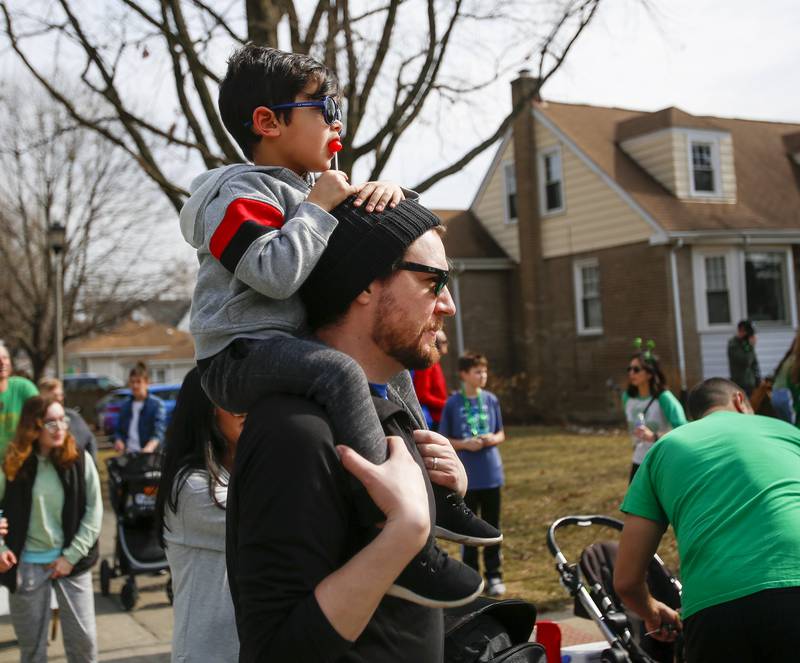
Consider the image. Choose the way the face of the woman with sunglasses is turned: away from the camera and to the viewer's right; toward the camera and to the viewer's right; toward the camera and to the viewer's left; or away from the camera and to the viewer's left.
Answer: toward the camera and to the viewer's left

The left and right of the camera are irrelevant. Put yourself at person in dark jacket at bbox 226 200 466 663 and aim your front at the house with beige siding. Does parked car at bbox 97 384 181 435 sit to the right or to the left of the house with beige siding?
left

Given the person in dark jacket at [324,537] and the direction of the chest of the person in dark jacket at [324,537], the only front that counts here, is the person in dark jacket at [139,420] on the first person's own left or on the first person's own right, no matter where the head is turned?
on the first person's own left

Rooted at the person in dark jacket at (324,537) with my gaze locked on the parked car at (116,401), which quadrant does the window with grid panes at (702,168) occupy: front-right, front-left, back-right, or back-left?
front-right

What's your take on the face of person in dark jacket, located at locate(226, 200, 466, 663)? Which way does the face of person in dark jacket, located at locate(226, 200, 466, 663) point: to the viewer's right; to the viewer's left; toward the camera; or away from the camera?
to the viewer's right

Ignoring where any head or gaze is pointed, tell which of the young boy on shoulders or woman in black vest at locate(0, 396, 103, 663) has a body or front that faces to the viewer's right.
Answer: the young boy on shoulders

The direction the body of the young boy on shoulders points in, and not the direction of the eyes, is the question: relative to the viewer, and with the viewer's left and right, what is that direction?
facing to the right of the viewer

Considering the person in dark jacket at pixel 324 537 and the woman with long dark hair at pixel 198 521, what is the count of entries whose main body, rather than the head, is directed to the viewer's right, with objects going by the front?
2

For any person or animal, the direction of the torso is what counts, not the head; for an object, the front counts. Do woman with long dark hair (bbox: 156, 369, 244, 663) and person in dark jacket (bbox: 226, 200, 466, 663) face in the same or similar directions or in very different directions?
same or similar directions

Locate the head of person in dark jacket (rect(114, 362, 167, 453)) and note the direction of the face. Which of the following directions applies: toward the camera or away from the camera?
toward the camera

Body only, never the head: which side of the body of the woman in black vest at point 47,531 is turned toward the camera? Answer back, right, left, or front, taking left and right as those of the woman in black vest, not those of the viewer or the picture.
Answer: front

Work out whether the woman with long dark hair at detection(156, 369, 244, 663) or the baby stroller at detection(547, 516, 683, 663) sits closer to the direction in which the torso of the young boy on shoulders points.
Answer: the baby stroller

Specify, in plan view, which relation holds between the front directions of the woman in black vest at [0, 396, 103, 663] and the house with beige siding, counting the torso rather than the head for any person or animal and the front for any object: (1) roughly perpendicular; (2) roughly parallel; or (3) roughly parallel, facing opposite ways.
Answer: roughly parallel

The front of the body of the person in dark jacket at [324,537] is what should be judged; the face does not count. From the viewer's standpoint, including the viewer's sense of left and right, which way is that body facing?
facing to the right of the viewer

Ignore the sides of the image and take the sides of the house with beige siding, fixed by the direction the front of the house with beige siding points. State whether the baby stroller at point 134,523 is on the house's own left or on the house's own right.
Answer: on the house's own right

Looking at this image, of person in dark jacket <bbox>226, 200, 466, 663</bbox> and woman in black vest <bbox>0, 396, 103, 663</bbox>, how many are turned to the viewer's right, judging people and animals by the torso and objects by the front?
1
